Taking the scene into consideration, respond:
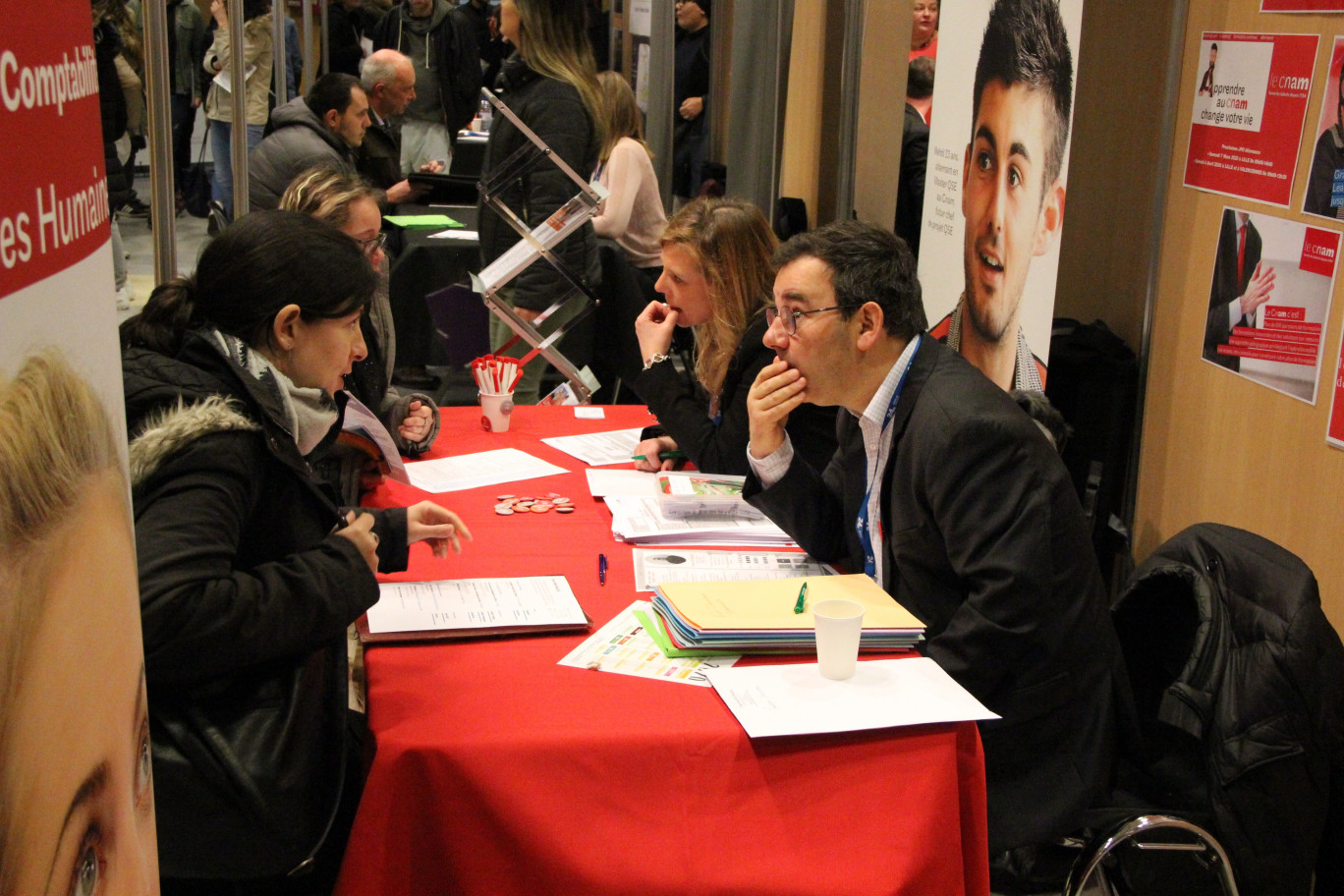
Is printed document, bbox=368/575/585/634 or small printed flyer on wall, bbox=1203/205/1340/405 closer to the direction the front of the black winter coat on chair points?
the printed document

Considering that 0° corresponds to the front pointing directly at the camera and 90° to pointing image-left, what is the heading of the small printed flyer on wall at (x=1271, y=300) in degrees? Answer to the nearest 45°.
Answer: approximately 45°

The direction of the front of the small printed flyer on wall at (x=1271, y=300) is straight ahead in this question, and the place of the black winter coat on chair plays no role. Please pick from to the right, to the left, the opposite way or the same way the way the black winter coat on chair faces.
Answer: the same way

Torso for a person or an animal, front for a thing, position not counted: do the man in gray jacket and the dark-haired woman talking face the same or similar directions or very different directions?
same or similar directions

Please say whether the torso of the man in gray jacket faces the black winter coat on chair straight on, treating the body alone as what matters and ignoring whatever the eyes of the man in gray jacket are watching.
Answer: no

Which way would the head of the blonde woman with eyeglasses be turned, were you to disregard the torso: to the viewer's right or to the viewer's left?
to the viewer's right

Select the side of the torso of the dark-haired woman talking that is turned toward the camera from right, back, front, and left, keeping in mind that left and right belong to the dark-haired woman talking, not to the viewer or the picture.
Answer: right

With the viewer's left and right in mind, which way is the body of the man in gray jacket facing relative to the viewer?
facing to the right of the viewer

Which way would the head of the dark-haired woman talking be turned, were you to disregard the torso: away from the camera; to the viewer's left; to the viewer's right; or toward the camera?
to the viewer's right

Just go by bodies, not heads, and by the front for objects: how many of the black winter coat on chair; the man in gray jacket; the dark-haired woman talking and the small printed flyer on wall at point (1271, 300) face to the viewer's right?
2

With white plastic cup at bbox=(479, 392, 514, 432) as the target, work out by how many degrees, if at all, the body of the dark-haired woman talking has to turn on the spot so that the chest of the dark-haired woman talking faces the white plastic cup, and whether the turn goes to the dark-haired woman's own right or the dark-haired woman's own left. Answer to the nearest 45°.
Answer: approximately 90° to the dark-haired woman's own left

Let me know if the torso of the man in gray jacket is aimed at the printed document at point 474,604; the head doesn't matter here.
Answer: no
